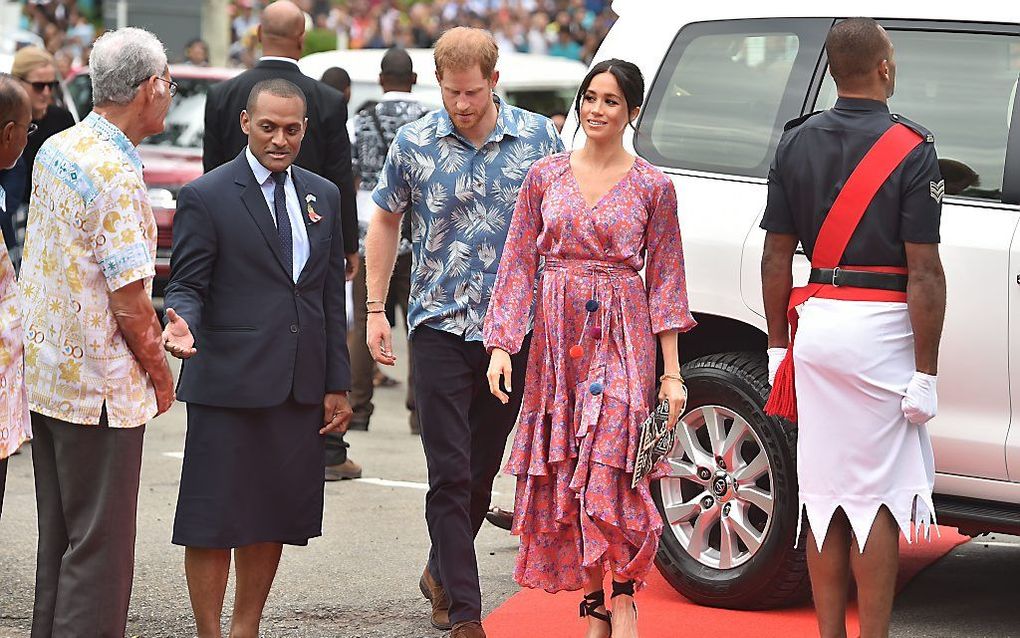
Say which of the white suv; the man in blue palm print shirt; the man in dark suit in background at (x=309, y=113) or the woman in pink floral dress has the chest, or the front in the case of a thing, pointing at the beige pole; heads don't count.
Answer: the man in dark suit in background

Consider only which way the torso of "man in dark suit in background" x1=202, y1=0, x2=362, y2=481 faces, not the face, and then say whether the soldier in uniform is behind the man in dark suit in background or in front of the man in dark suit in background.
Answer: behind

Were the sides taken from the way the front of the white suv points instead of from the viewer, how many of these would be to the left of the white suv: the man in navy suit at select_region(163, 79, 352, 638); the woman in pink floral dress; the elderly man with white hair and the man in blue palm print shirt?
0

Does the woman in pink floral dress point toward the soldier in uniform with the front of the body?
no

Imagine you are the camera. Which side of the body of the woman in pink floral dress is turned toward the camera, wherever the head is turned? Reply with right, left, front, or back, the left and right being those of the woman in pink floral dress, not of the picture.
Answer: front

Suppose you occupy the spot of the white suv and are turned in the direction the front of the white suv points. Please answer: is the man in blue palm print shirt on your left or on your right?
on your right

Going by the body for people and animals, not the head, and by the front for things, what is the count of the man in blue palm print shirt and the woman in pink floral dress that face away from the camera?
0

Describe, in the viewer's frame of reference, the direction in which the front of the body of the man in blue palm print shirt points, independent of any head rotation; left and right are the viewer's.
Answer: facing the viewer

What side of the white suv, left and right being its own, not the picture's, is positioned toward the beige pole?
back

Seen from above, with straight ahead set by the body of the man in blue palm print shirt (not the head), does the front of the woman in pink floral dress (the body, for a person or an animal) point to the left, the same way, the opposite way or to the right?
the same way

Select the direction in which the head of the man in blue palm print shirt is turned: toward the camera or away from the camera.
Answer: toward the camera

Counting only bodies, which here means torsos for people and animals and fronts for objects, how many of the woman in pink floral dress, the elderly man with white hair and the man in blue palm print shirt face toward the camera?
2

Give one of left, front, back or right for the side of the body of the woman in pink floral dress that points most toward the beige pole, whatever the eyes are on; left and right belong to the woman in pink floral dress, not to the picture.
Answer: back

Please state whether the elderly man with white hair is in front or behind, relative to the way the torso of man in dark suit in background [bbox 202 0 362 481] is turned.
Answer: behind

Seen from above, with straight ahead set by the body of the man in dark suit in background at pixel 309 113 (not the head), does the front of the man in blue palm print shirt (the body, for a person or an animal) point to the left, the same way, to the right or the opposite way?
the opposite way

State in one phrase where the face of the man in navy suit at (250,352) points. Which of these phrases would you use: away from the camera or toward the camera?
toward the camera

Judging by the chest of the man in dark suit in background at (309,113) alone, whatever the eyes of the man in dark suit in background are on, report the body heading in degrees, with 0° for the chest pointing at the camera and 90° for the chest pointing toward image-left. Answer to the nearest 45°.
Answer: approximately 180°

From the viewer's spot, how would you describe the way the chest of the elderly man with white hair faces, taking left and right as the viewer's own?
facing away from the viewer and to the right of the viewer

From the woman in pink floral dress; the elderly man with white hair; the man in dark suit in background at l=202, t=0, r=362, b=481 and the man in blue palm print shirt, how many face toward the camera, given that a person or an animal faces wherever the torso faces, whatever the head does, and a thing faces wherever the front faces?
2
